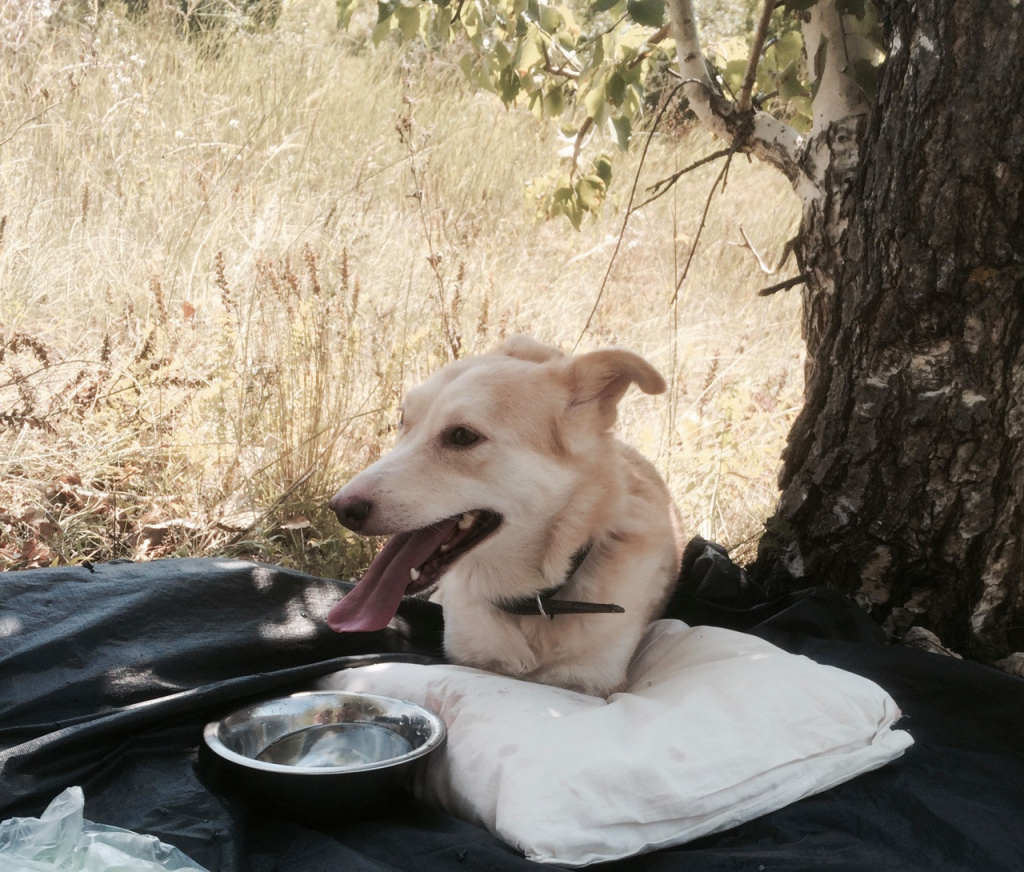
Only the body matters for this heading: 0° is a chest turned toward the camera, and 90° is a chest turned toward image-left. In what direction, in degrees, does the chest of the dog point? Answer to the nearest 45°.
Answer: approximately 45°

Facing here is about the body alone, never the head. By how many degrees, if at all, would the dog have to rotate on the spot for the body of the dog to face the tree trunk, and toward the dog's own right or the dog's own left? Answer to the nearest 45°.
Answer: approximately 135° to the dog's own left

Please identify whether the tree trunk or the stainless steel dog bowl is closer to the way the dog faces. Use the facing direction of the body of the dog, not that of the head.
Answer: the stainless steel dog bowl

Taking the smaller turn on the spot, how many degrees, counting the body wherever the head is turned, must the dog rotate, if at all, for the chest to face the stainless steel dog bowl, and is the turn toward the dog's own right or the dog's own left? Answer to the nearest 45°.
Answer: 0° — it already faces it
